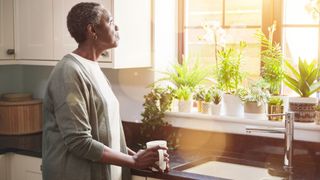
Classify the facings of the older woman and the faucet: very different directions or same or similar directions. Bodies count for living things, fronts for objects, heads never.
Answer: very different directions

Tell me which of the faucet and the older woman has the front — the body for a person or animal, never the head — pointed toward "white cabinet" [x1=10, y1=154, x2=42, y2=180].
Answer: the faucet

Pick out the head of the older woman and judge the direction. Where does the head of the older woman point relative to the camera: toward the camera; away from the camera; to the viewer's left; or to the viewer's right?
to the viewer's right

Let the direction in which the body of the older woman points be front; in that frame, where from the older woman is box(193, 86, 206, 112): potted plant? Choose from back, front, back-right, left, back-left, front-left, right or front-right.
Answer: front-left

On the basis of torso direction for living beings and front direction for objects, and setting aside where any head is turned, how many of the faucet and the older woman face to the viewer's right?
1

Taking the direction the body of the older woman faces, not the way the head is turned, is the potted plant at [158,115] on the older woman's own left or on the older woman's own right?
on the older woman's own left

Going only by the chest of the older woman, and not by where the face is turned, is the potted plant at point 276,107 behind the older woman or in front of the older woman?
in front

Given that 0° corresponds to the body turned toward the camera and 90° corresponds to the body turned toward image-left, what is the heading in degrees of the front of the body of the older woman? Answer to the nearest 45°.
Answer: approximately 270°

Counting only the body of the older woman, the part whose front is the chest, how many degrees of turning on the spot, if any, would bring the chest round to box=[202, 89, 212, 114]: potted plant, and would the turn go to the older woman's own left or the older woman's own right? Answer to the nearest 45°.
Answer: approximately 45° to the older woman's own left

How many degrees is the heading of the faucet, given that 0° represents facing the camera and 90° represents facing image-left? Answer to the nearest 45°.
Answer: approximately 90°
